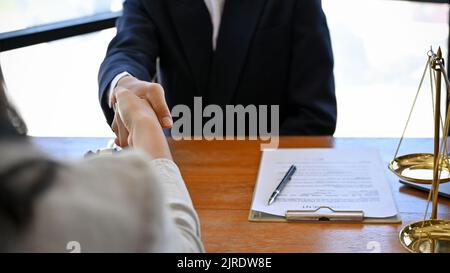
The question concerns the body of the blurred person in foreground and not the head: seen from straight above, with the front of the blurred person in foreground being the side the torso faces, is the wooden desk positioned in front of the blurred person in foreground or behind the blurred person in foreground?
in front

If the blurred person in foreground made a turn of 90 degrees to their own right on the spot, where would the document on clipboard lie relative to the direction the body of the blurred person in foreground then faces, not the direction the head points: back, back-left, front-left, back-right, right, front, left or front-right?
front-left

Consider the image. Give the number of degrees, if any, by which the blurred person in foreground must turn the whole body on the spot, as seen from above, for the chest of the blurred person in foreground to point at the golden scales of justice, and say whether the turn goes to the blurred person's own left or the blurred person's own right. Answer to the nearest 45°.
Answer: approximately 45° to the blurred person's own right

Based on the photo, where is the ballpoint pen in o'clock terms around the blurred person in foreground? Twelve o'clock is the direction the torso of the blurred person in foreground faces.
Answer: The ballpoint pen is roughly at 1 o'clock from the blurred person in foreground.

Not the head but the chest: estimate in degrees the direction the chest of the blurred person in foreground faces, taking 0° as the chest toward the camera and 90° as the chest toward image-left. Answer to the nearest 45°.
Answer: approximately 180°
